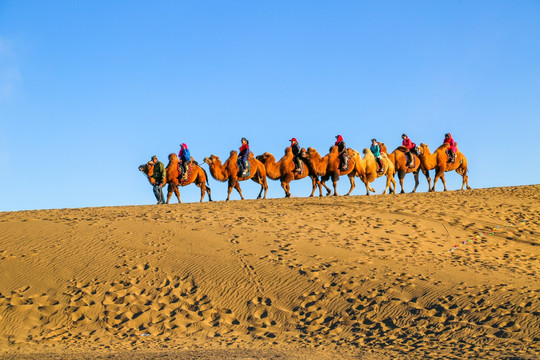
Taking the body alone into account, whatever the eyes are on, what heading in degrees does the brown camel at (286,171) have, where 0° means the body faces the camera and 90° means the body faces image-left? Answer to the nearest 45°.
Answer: approximately 90°

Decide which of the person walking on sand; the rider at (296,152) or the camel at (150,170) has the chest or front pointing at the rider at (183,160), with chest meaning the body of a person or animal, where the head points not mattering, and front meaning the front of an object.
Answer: the rider at (296,152)

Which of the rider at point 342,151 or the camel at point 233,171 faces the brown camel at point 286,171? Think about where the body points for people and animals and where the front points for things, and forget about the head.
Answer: the rider

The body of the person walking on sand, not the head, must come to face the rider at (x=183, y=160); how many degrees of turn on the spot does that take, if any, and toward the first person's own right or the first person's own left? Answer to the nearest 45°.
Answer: approximately 180°

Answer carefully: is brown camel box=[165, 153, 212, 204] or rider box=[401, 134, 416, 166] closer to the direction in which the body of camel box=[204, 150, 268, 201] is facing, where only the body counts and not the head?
the brown camel

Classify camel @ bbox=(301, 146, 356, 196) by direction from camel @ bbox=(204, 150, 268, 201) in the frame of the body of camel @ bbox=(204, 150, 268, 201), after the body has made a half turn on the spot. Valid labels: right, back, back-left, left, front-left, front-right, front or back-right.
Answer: front

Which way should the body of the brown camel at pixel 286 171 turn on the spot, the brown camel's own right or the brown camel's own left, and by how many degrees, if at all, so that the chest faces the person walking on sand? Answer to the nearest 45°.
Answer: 0° — it already faces them

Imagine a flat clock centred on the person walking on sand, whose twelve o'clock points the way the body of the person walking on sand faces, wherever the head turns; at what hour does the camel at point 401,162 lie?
The camel is roughly at 6 o'clock from the person walking on sand.

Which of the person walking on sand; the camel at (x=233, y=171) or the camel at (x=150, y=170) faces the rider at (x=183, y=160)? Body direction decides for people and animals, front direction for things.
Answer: the camel at (x=233, y=171)

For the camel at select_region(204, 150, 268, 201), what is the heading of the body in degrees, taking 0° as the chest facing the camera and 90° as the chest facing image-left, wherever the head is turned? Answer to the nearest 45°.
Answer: approximately 90°

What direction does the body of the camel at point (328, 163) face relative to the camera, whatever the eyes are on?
to the viewer's left

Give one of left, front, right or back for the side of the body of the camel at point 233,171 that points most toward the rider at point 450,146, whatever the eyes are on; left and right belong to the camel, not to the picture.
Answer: back

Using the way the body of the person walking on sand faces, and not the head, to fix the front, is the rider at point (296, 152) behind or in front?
behind
